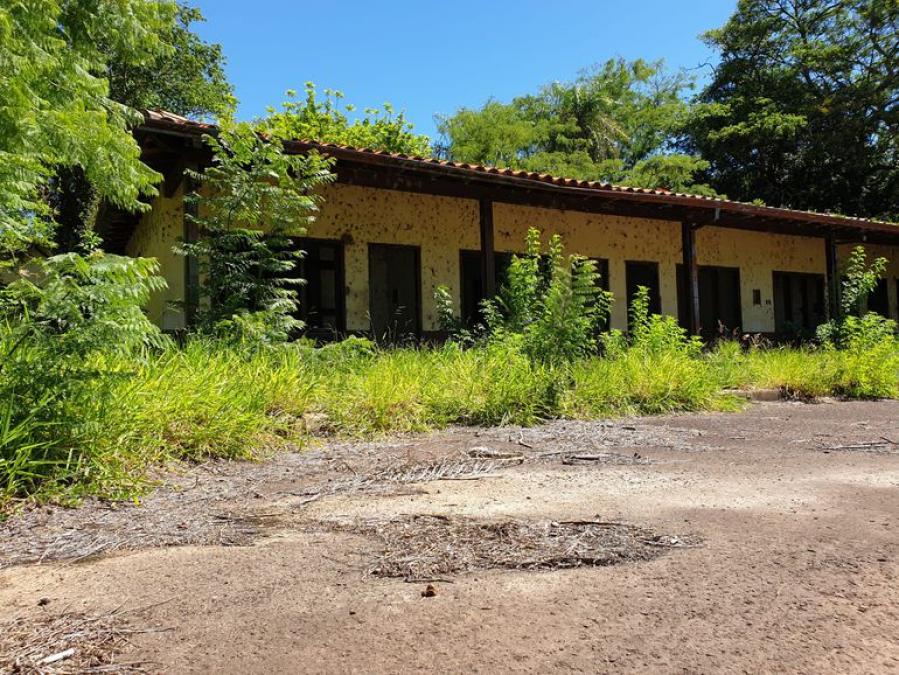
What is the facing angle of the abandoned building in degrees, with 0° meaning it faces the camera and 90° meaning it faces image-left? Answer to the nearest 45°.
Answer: approximately 315°

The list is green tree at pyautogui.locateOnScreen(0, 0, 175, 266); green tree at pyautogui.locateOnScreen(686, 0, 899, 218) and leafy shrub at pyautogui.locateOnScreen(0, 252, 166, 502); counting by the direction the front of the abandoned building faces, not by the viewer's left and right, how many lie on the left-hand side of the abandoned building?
1

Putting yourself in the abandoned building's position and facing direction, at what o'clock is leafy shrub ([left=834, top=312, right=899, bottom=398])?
The leafy shrub is roughly at 11 o'clock from the abandoned building.

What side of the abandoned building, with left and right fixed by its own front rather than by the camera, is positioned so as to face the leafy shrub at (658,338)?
front

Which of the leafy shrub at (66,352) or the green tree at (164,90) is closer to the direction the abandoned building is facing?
the leafy shrub

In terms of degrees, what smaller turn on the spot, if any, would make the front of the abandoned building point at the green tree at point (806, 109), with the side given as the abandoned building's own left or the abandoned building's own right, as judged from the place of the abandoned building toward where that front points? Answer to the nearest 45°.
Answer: approximately 90° to the abandoned building's own left
